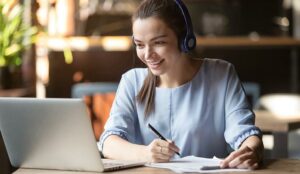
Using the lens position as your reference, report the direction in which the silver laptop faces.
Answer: facing away from the viewer and to the right of the viewer

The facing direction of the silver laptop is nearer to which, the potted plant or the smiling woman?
the smiling woman

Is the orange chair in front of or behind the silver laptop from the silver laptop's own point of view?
in front

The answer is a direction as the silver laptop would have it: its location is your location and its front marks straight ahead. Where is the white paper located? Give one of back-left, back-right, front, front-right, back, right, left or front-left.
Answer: front-right

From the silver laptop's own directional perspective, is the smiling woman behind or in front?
in front

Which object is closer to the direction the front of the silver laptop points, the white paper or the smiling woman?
the smiling woman

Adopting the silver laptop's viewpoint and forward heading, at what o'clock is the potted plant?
The potted plant is roughly at 10 o'clock from the silver laptop.
